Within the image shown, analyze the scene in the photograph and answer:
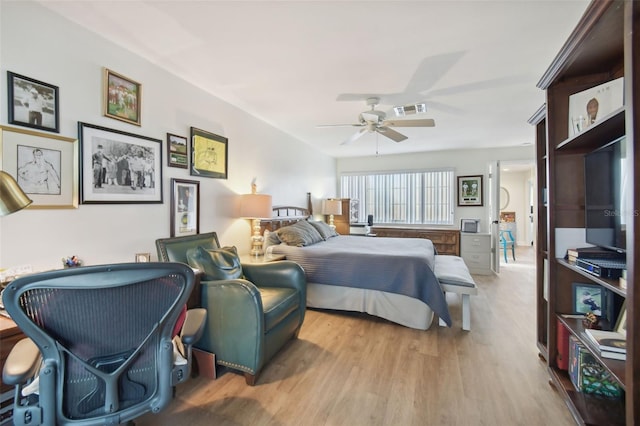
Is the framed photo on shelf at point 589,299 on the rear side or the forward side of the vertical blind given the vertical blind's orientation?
on the forward side

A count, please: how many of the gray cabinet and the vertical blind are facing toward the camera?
2

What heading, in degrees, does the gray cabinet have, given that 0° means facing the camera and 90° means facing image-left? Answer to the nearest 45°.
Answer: approximately 0°

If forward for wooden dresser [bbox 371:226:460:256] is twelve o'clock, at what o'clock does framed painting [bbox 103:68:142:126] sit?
The framed painting is roughly at 1 o'clock from the wooden dresser.

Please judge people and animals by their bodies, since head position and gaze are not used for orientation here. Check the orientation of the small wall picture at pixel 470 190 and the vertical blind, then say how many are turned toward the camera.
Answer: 2

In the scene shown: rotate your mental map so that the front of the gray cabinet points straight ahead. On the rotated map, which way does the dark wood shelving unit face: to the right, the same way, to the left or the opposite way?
to the right

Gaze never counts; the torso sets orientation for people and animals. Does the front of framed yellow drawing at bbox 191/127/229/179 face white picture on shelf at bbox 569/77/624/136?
yes

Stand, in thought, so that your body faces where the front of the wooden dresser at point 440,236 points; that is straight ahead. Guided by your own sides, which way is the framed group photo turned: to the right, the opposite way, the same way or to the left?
to the left

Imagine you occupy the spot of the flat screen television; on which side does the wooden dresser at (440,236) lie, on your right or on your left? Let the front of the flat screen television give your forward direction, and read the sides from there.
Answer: on your right

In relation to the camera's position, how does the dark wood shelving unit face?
facing to the left of the viewer

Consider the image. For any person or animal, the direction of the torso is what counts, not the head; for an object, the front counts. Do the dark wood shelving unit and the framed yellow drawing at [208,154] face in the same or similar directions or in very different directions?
very different directions

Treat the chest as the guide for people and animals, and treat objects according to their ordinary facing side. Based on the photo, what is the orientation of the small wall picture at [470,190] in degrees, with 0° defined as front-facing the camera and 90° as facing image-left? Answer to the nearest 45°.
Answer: approximately 0°

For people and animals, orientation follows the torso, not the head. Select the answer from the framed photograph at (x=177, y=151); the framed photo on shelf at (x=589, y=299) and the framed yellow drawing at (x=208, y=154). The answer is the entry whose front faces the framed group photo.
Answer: the framed photo on shelf
